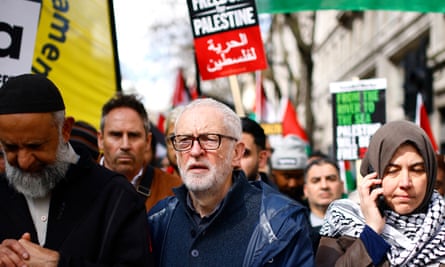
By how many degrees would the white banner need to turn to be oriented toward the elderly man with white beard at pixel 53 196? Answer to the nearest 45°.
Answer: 0° — it already faces them

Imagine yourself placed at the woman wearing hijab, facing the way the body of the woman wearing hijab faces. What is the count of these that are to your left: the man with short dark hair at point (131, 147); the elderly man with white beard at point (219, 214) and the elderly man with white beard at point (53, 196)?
0

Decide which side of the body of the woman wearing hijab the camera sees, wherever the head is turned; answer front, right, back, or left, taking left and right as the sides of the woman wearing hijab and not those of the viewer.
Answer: front

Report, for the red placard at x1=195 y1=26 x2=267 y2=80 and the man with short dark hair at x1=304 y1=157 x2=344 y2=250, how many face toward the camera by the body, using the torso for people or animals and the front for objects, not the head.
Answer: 2

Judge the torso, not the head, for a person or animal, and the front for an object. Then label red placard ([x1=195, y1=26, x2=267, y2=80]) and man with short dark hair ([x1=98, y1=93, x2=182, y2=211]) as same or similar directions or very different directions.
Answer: same or similar directions

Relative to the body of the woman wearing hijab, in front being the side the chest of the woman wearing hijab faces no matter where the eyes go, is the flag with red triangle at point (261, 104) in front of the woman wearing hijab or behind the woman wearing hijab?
behind

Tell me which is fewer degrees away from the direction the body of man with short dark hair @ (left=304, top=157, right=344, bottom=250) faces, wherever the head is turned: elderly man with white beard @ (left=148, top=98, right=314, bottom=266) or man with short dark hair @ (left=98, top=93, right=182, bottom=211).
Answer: the elderly man with white beard

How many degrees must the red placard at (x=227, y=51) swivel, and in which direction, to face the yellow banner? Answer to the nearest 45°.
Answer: approximately 45° to its right

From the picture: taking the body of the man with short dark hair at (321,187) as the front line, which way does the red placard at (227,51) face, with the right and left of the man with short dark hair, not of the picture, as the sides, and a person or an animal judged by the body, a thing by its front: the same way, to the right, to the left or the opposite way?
the same way

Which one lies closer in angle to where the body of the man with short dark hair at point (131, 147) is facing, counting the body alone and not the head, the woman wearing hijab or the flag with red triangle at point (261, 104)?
the woman wearing hijab

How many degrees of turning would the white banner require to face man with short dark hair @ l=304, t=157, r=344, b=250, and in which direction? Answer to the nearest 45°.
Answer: approximately 90° to its left

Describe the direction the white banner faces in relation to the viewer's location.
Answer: facing the viewer

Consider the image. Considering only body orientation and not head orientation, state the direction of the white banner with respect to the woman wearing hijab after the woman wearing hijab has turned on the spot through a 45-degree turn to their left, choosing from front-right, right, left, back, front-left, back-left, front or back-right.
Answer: back-right

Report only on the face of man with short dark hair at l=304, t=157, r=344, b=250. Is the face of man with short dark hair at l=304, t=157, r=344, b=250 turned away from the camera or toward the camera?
toward the camera

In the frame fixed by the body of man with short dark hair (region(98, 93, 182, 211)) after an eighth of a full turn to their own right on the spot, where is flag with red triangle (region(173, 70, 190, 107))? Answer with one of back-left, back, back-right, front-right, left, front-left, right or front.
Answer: back-right

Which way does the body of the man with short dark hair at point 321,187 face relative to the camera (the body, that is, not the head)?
toward the camera

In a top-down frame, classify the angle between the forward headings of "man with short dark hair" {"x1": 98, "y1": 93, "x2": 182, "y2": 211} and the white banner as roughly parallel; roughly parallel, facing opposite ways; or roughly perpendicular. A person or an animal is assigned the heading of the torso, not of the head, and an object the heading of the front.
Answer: roughly parallel
